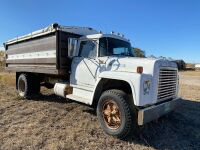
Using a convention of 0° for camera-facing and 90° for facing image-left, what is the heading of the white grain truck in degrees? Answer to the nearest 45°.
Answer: approximately 315°
